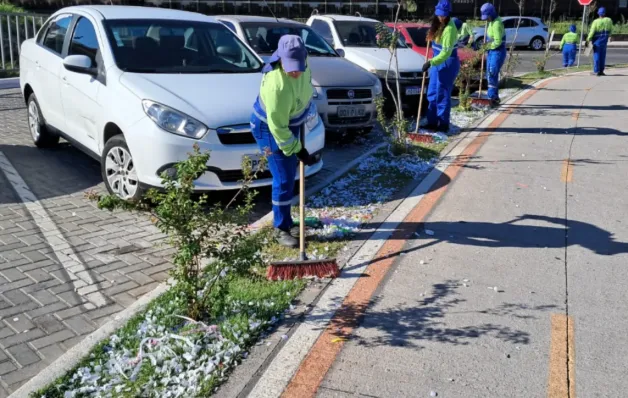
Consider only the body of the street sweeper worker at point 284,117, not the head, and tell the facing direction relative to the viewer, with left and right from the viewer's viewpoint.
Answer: facing the viewer and to the right of the viewer

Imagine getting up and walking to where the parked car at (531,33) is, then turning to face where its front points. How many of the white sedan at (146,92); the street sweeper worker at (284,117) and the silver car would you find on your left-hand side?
3

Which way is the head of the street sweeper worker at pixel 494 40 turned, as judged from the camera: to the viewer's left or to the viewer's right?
to the viewer's left

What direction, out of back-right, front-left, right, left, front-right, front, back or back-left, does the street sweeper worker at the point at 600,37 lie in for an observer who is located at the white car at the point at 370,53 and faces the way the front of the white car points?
left

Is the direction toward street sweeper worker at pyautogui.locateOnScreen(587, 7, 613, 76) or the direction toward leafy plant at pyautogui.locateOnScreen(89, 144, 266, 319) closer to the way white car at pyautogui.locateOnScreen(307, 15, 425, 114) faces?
the leafy plant

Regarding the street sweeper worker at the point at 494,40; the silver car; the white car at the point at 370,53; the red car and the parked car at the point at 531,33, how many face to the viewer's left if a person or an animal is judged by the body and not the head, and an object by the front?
2

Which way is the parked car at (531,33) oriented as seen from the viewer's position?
to the viewer's left

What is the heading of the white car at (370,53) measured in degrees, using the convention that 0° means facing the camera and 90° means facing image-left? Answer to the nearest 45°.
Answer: approximately 315°

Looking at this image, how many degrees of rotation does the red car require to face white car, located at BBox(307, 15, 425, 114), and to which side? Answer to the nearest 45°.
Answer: approximately 45° to its right

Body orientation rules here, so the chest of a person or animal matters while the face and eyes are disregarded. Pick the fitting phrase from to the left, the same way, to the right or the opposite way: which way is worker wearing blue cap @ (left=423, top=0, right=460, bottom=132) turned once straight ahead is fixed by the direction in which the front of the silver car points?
to the right

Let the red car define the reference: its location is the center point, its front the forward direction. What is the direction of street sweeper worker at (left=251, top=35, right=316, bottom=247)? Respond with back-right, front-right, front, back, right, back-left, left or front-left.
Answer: front-right

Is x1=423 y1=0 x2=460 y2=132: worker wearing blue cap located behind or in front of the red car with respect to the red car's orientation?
in front

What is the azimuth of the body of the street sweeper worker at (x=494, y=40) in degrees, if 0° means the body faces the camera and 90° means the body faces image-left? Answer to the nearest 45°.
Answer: approximately 90°

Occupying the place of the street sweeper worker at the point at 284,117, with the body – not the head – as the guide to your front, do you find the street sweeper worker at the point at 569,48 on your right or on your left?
on your left

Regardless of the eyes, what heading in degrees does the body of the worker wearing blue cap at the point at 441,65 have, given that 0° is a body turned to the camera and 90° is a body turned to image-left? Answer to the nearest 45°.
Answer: approximately 45°

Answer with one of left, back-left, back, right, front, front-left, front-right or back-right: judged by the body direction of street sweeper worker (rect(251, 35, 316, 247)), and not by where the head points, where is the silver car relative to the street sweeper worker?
back-left
